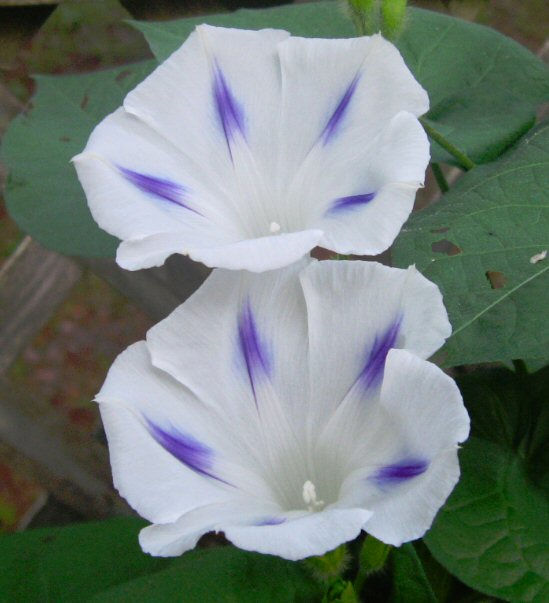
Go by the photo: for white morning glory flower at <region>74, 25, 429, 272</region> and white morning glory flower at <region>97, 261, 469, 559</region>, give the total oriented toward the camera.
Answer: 2

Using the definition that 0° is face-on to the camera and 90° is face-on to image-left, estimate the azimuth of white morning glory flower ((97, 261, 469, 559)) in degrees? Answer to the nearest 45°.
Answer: approximately 0°

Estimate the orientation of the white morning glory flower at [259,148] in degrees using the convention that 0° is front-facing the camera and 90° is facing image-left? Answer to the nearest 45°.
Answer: approximately 0°
